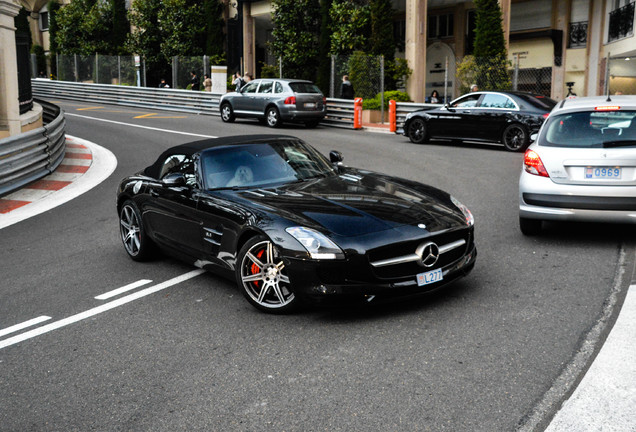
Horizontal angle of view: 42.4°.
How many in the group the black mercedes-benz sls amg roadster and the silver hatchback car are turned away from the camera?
1

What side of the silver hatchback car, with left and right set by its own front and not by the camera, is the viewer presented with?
back

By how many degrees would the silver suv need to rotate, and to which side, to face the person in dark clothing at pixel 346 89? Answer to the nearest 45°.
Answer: approximately 90° to its right

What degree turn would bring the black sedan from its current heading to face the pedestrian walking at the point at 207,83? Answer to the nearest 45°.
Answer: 0° — it already faces them

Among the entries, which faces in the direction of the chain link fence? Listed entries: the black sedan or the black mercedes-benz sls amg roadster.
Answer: the black sedan

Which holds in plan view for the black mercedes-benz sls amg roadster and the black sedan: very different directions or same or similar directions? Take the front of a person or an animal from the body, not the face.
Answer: very different directions

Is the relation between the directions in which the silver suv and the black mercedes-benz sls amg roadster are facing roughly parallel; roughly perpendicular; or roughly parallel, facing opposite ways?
roughly parallel, facing opposite ways

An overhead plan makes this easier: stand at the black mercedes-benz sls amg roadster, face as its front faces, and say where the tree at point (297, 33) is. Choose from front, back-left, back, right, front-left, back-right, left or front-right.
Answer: back-left

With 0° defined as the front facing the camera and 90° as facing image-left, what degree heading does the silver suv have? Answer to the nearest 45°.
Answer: approximately 135°

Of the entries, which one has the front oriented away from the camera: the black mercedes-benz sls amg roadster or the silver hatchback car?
the silver hatchback car

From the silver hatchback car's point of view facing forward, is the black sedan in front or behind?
in front

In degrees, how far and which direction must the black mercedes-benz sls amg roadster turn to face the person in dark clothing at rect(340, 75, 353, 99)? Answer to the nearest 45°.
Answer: approximately 135° to its left

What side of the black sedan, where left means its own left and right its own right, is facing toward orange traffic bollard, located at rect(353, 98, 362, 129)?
front

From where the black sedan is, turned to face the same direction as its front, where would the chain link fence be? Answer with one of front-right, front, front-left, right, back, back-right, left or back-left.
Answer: front

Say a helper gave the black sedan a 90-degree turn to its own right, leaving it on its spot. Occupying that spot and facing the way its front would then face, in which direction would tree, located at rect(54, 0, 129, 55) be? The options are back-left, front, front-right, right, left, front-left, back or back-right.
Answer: left

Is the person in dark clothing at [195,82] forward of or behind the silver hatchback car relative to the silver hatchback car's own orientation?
forward

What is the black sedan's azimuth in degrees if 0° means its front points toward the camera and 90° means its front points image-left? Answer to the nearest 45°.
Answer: approximately 135°

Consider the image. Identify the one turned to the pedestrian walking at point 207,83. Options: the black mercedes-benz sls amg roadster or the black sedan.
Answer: the black sedan

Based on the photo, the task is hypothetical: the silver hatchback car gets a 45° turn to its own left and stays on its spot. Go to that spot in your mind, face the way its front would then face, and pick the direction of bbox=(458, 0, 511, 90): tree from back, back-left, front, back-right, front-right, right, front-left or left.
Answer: front-right
